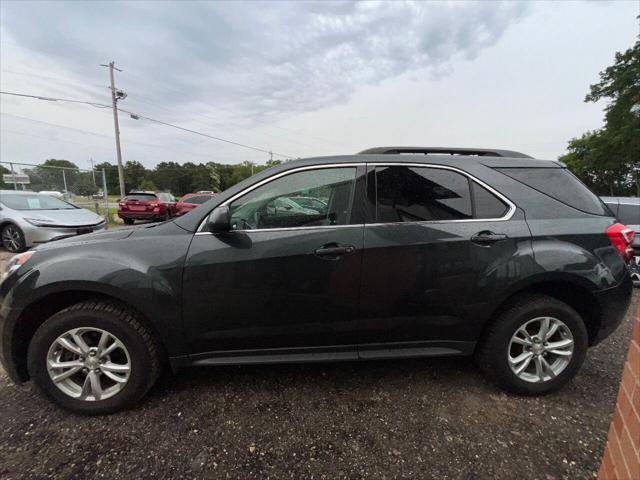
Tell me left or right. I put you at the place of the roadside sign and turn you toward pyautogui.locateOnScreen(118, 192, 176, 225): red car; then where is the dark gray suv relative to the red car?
right

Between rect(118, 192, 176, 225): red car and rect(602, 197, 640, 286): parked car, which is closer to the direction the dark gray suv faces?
the red car

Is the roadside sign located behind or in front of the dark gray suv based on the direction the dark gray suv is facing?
in front

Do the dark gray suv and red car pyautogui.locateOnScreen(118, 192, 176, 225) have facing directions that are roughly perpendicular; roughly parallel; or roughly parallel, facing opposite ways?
roughly perpendicular

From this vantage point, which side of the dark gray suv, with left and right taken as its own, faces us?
left

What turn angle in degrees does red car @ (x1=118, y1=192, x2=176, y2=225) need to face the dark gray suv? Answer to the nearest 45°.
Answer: approximately 135° to its right

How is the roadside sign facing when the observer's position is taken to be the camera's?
facing the viewer

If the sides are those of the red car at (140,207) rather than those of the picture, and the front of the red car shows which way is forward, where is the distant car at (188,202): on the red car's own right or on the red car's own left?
on the red car's own right

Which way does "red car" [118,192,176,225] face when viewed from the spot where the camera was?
facing away from the viewer and to the right of the viewer

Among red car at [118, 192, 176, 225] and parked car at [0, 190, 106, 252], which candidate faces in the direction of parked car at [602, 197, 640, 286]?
parked car at [0, 190, 106, 252]

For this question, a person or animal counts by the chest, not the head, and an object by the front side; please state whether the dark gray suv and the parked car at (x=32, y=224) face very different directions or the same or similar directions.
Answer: very different directions

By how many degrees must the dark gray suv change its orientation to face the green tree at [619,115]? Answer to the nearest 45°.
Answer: approximately 135° to its right

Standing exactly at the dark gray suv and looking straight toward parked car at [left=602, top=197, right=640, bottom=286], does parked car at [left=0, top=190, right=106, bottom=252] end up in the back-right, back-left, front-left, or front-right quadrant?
back-left

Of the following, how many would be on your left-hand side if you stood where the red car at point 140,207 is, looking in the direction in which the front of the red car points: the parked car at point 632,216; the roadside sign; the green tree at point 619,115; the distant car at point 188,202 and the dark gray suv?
1

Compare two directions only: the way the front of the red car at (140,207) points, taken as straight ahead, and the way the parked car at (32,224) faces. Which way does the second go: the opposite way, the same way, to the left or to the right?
to the right
